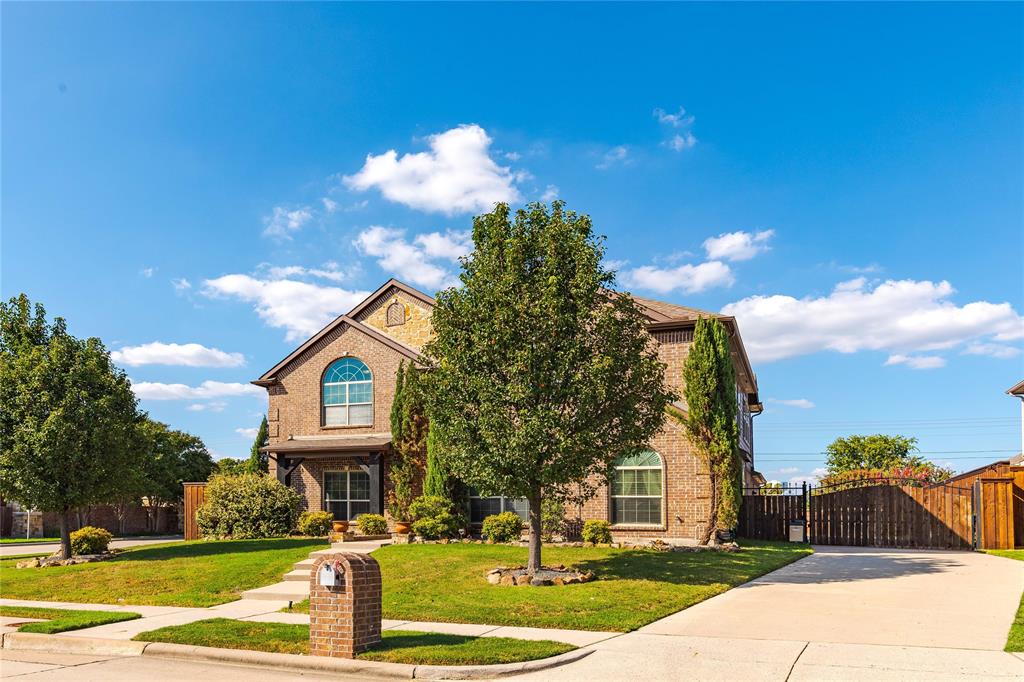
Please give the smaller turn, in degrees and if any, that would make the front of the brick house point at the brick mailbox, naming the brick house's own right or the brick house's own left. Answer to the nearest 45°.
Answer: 0° — it already faces it

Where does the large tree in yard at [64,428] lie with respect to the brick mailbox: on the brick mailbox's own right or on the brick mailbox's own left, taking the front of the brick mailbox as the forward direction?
on the brick mailbox's own right

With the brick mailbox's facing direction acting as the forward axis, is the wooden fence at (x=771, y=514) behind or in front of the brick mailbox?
behind

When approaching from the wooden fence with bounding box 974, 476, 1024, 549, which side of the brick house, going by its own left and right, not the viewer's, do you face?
left

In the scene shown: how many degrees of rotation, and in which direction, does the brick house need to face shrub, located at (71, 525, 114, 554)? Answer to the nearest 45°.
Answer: approximately 45° to its right

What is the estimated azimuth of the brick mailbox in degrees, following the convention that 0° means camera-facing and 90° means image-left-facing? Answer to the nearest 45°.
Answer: approximately 45°

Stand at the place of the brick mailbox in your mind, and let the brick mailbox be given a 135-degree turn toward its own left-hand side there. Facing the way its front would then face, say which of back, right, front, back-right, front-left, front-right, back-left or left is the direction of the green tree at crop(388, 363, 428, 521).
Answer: left

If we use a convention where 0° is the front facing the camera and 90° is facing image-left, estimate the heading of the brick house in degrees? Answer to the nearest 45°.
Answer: approximately 0°

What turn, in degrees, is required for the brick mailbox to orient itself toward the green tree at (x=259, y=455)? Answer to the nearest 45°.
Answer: approximately 135° to its right
